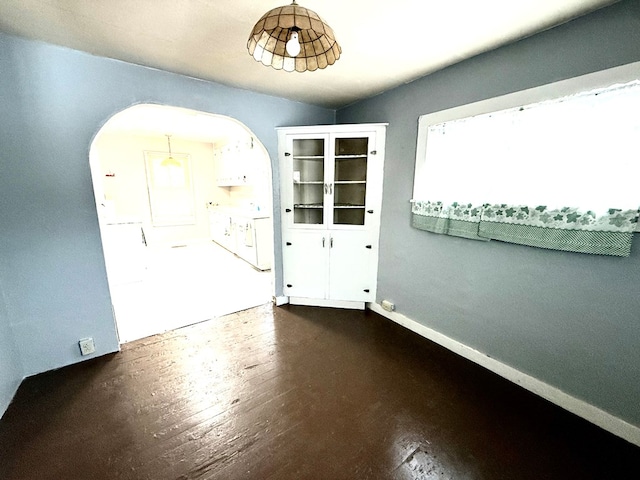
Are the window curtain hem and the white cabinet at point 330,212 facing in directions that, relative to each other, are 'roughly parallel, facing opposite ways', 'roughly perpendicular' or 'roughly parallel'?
roughly perpendicular

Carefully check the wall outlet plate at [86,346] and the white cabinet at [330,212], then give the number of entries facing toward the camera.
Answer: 2

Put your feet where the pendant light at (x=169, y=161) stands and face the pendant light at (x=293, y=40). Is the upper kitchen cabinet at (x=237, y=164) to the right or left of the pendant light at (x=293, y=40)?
left

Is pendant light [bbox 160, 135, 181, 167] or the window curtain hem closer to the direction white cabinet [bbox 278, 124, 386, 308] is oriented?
the window curtain hem

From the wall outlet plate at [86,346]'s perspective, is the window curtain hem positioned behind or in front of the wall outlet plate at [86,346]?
in front

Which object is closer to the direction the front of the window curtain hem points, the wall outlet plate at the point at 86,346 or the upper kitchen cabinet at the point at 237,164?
the wall outlet plate

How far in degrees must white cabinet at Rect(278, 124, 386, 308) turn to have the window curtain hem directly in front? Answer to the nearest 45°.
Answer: approximately 45° to its left

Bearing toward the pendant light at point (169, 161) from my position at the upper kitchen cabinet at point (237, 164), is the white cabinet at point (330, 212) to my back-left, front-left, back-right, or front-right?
back-left

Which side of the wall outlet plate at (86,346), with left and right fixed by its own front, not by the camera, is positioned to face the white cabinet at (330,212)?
left

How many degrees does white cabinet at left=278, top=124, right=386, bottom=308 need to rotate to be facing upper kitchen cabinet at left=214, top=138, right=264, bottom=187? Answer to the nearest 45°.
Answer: approximately 135° to its right

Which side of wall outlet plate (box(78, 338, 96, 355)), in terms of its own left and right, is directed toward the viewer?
front

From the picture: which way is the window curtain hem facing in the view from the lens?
facing the viewer and to the left of the viewer

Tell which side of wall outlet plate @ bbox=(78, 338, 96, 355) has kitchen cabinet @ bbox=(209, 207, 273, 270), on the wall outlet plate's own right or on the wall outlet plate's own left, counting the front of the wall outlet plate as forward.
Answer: on the wall outlet plate's own left

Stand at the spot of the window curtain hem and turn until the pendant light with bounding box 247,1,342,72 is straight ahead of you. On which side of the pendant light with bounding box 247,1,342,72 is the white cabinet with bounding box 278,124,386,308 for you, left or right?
right

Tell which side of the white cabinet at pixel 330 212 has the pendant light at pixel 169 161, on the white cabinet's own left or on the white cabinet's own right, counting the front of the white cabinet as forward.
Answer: on the white cabinet's own right

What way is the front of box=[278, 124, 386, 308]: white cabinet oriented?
toward the camera

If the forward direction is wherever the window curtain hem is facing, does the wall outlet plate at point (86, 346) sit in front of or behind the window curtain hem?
in front

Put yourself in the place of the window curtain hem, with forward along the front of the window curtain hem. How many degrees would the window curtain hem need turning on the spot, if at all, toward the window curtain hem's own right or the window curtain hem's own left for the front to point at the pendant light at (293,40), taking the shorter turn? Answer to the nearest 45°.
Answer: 0° — it already faces it
